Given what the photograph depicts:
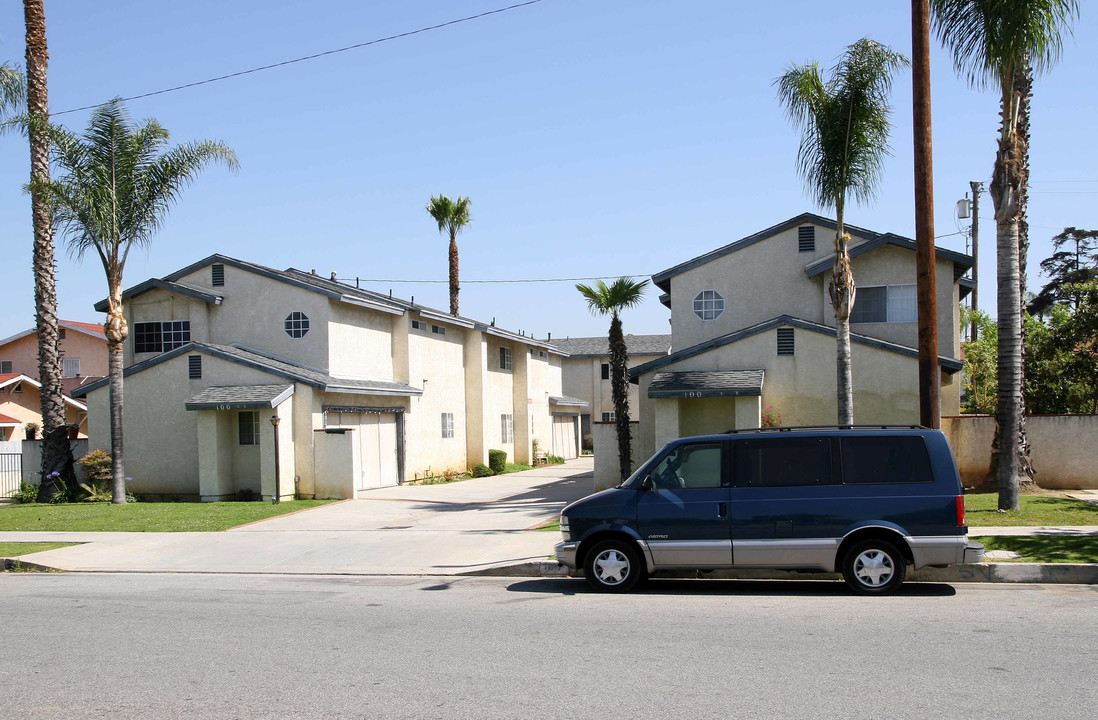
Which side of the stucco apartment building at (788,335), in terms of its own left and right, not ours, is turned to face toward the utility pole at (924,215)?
front

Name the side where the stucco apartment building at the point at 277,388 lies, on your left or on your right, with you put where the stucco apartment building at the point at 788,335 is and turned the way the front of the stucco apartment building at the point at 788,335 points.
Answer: on your right

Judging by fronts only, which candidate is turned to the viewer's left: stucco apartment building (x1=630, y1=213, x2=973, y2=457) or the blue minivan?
the blue minivan

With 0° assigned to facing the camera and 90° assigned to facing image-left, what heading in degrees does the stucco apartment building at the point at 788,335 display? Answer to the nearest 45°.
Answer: approximately 0°

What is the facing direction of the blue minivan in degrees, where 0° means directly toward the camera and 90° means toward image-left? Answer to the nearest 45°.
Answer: approximately 90°

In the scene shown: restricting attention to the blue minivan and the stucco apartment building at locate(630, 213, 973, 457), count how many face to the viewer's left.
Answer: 1

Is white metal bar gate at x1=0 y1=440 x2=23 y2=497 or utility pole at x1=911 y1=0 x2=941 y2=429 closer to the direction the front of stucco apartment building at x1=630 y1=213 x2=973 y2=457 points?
the utility pole

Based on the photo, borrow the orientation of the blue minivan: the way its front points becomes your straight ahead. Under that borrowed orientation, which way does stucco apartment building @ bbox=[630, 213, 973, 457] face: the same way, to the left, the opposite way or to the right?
to the left
